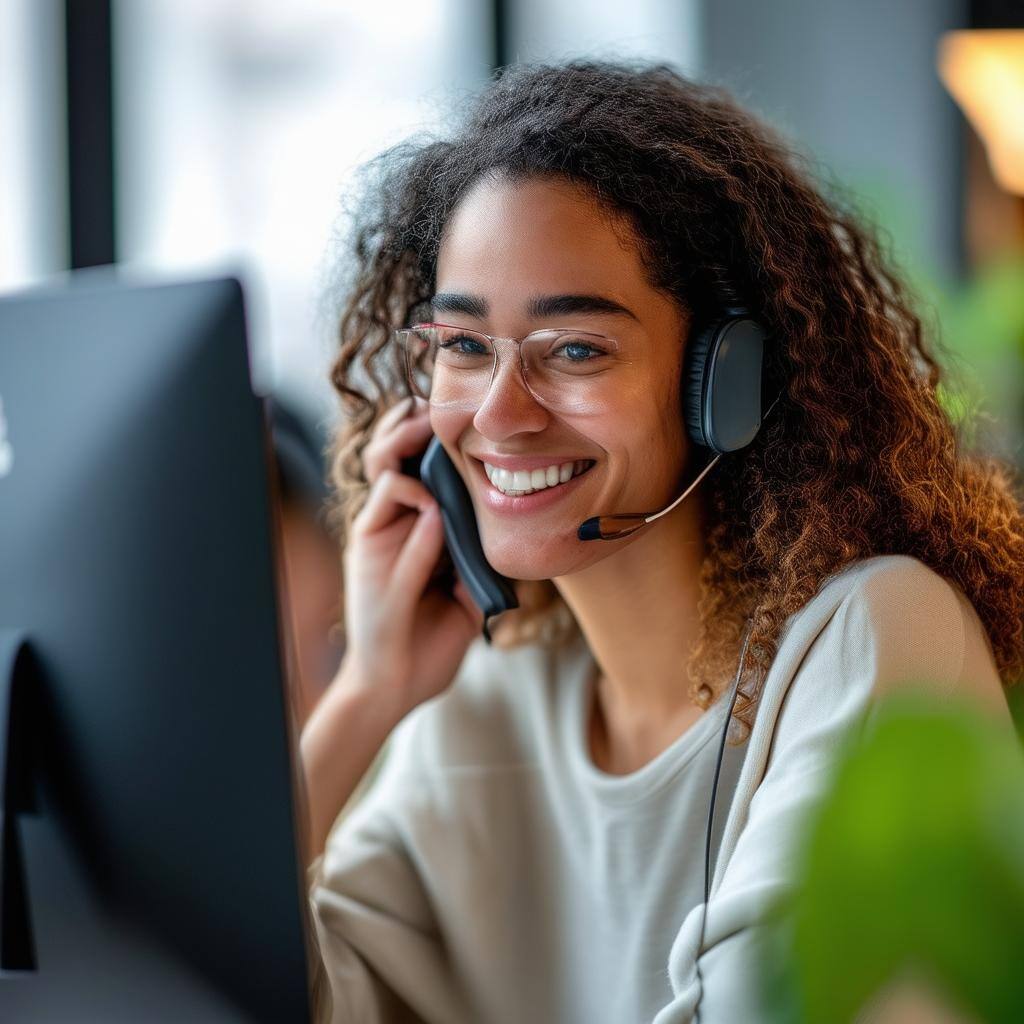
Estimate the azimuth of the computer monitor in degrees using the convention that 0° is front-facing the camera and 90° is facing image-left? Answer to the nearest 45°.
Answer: approximately 225°

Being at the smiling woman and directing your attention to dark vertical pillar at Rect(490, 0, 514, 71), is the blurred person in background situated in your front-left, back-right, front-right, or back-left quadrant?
front-left

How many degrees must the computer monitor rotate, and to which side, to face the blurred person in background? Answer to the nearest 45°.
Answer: approximately 45° to its left

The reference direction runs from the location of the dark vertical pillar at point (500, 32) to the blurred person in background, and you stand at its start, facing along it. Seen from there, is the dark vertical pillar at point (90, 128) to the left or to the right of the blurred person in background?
right

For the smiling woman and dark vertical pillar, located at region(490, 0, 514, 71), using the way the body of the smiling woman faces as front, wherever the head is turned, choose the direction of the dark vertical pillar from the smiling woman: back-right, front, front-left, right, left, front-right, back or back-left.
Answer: back-right

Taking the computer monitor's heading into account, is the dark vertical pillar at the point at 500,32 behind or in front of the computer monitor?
in front

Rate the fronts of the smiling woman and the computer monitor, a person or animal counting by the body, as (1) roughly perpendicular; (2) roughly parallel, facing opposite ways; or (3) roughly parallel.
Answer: roughly parallel, facing opposite ways

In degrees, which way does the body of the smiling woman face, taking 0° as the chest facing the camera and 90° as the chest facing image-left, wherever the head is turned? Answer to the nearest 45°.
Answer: approximately 45°

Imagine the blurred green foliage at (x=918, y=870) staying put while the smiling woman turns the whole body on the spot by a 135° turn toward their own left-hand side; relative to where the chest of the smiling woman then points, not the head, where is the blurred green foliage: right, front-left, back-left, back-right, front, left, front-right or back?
right

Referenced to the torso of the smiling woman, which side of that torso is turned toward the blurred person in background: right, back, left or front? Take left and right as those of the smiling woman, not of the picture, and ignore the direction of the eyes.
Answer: right
